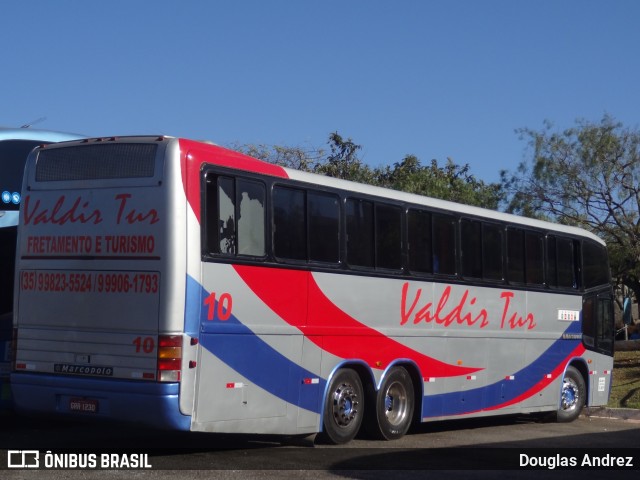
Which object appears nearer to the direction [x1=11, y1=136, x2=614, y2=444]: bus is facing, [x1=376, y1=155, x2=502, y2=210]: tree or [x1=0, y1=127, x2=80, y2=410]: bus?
the tree

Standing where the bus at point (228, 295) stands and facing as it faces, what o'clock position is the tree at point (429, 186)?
The tree is roughly at 11 o'clock from the bus.

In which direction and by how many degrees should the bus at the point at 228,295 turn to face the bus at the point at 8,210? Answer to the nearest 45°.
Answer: approximately 90° to its left

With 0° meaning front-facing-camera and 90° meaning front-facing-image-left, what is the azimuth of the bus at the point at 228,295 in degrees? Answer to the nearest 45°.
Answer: approximately 225°
